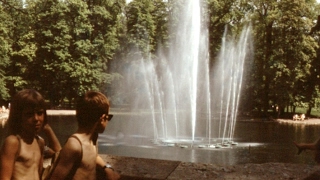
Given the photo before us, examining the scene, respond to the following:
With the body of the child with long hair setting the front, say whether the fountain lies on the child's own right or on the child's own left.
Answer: on the child's own left

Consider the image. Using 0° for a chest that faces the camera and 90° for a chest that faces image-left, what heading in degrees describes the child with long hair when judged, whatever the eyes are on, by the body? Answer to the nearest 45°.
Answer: approximately 315°
